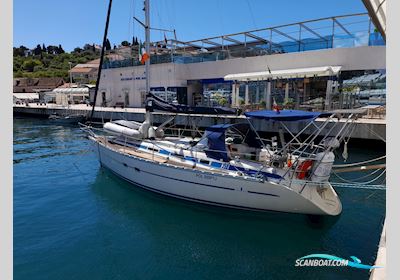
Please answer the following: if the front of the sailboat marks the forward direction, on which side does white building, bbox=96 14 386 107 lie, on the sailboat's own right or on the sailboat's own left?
on the sailboat's own right

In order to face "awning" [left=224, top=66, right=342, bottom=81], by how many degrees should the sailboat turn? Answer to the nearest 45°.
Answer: approximately 45° to its right

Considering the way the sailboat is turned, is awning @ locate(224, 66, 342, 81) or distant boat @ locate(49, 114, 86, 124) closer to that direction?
the distant boat

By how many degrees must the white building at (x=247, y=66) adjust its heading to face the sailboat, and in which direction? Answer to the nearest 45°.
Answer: approximately 45° to its left

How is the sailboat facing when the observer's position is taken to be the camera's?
facing away from the viewer and to the left of the viewer

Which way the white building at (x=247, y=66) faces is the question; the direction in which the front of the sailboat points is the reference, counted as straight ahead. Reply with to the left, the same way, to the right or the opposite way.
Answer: to the left
